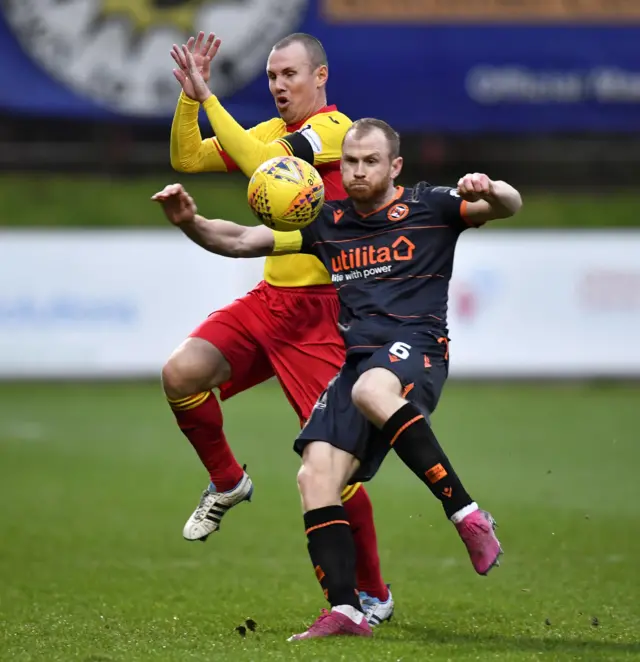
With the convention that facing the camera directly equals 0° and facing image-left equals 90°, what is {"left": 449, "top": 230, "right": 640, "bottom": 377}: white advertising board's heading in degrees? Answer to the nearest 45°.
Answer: approximately 0°

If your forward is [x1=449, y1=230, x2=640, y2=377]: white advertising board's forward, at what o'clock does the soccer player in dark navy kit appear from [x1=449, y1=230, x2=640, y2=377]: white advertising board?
The soccer player in dark navy kit is roughly at 12 o'clock from the white advertising board.

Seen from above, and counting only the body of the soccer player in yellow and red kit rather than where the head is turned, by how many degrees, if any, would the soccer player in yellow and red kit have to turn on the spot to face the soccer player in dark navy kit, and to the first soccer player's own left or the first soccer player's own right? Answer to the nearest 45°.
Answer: approximately 90° to the first soccer player's own left

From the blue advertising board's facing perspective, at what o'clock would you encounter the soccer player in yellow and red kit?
The soccer player in yellow and red kit is roughly at 12 o'clock from the blue advertising board.

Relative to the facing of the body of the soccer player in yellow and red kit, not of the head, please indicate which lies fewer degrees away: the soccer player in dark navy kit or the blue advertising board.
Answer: the soccer player in dark navy kit

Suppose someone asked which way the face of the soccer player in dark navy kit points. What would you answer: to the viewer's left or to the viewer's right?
to the viewer's left

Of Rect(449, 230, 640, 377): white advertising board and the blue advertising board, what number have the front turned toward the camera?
2

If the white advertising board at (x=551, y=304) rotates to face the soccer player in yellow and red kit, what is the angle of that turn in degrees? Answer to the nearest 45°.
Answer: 0° — it already faces them

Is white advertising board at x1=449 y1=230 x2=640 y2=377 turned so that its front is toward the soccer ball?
yes

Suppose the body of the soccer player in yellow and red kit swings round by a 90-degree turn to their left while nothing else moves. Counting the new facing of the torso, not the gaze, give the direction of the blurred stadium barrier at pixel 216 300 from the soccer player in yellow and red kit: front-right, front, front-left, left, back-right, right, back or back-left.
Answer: back-left
